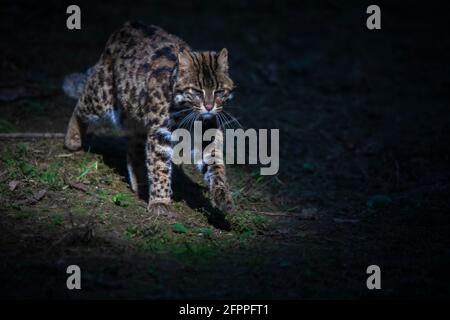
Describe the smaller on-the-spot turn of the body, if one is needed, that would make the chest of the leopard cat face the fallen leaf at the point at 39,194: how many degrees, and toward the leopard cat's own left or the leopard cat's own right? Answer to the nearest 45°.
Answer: approximately 135° to the leopard cat's own right

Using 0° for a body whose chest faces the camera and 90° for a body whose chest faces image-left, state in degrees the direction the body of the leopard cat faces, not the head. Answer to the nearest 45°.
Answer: approximately 315°
